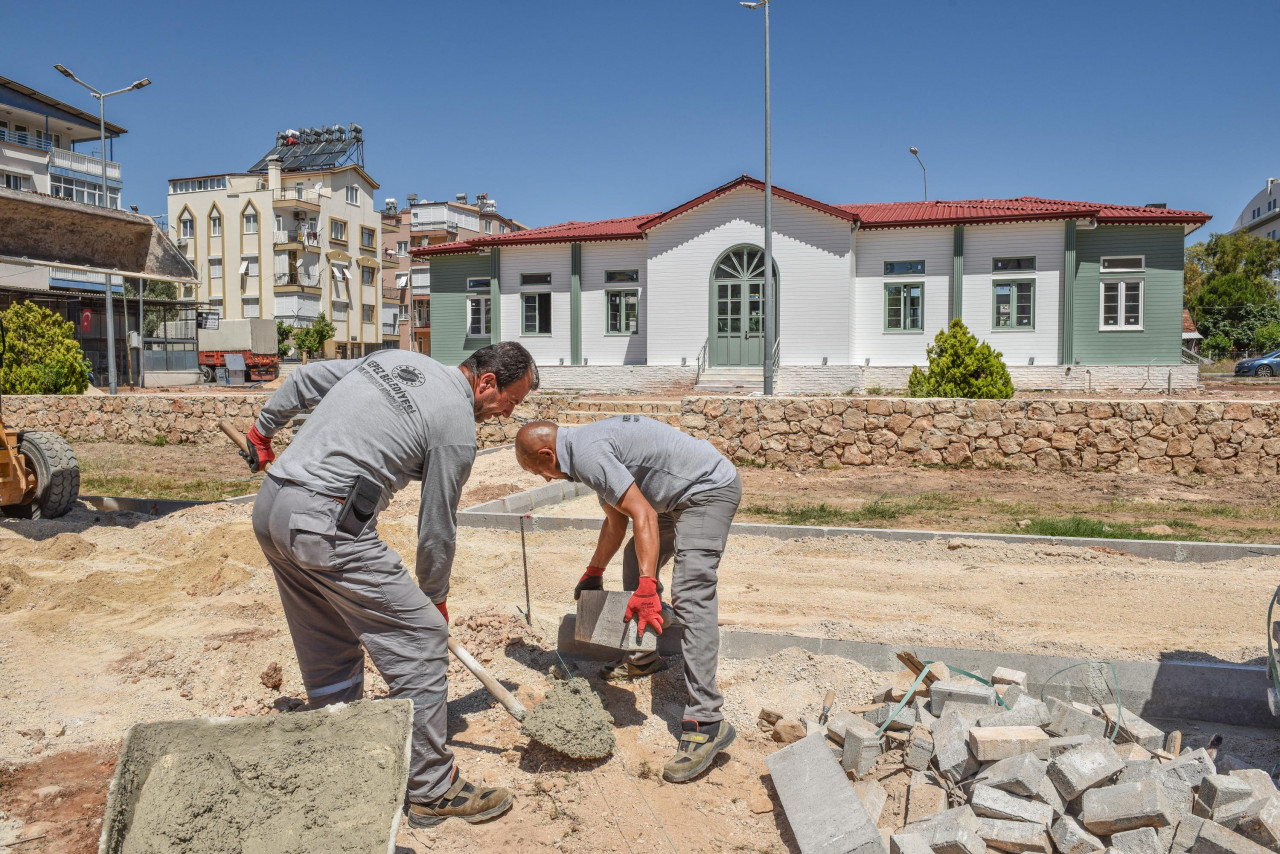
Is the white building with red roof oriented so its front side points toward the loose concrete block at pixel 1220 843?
yes

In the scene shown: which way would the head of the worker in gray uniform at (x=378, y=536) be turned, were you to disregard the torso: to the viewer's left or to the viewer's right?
to the viewer's right

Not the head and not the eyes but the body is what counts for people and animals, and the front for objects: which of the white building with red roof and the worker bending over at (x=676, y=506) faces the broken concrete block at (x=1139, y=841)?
the white building with red roof

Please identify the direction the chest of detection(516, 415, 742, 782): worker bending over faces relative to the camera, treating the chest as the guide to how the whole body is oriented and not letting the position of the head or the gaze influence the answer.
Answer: to the viewer's left

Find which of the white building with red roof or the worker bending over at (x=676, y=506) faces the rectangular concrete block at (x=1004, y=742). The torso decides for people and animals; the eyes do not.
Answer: the white building with red roof

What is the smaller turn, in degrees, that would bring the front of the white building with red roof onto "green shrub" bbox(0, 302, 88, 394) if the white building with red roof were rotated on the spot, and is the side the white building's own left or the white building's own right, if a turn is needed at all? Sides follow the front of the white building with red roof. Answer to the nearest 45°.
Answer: approximately 90° to the white building's own right

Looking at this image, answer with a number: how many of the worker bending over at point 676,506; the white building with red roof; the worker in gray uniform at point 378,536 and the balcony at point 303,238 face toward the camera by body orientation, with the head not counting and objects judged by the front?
2

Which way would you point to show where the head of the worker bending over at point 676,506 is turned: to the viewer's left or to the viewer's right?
to the viewer's left

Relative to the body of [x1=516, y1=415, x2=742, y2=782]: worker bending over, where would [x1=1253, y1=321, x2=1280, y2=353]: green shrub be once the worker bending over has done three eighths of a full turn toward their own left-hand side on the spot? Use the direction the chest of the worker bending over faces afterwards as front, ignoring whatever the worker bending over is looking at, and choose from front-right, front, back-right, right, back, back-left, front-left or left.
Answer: left

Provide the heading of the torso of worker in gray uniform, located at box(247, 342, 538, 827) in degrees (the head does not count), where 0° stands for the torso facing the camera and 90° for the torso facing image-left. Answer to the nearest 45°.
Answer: approximately 270°

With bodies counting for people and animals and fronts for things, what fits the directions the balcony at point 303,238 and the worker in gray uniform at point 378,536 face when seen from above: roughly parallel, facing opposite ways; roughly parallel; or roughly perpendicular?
roughly perpendicular
